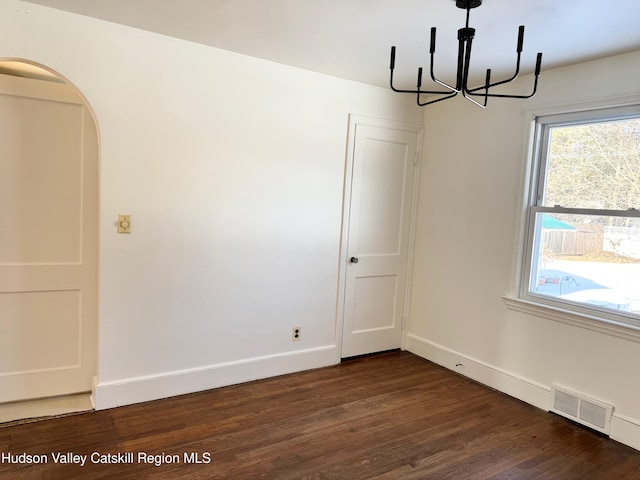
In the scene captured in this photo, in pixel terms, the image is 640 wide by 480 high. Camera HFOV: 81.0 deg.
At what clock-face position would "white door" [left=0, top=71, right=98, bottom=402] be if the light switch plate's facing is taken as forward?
The white door is roughly at 4 o'clock from the light switch plate.

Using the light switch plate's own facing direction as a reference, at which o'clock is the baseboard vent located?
The baseboard vent is roughly at 10 o'clock from the light switch plate.

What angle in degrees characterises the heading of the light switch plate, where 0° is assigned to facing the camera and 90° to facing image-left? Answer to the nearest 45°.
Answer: approximately 0°

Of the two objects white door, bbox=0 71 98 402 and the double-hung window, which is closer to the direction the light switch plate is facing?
the double-hung window

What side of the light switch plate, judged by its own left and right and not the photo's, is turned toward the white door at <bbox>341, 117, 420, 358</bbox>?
left

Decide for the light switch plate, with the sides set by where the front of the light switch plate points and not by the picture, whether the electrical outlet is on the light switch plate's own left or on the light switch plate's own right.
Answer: on the light switch plate's own left

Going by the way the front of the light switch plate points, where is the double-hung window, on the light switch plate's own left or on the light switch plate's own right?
on the light switch plate's own left
